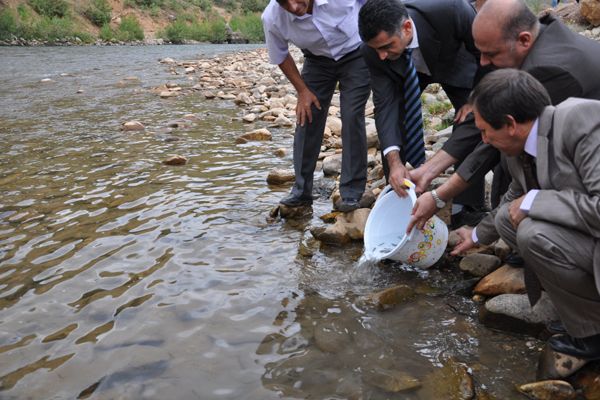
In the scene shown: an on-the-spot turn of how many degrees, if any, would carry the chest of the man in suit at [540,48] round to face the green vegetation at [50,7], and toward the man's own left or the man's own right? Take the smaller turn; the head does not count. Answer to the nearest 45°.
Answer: approximately 45° to the man's own right

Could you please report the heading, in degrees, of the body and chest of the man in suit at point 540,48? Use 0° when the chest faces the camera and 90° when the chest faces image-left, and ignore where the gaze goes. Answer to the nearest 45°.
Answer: approximately 90°

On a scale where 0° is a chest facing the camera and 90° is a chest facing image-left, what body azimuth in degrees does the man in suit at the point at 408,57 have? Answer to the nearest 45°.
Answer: approximately 45°

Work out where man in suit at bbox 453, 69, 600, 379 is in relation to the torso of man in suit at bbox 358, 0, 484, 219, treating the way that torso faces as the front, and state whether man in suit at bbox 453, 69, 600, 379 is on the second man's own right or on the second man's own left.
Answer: on the second man's own left

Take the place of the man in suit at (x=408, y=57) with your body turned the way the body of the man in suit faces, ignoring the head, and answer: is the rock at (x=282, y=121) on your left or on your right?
on your right

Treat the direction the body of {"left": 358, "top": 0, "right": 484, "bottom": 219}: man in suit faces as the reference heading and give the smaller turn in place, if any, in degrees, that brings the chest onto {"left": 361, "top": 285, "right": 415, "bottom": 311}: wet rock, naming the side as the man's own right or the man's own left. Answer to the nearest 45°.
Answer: approximately 45° to the man's own left

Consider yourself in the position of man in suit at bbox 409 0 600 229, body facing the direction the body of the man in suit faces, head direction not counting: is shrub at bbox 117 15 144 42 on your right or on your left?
on your right
